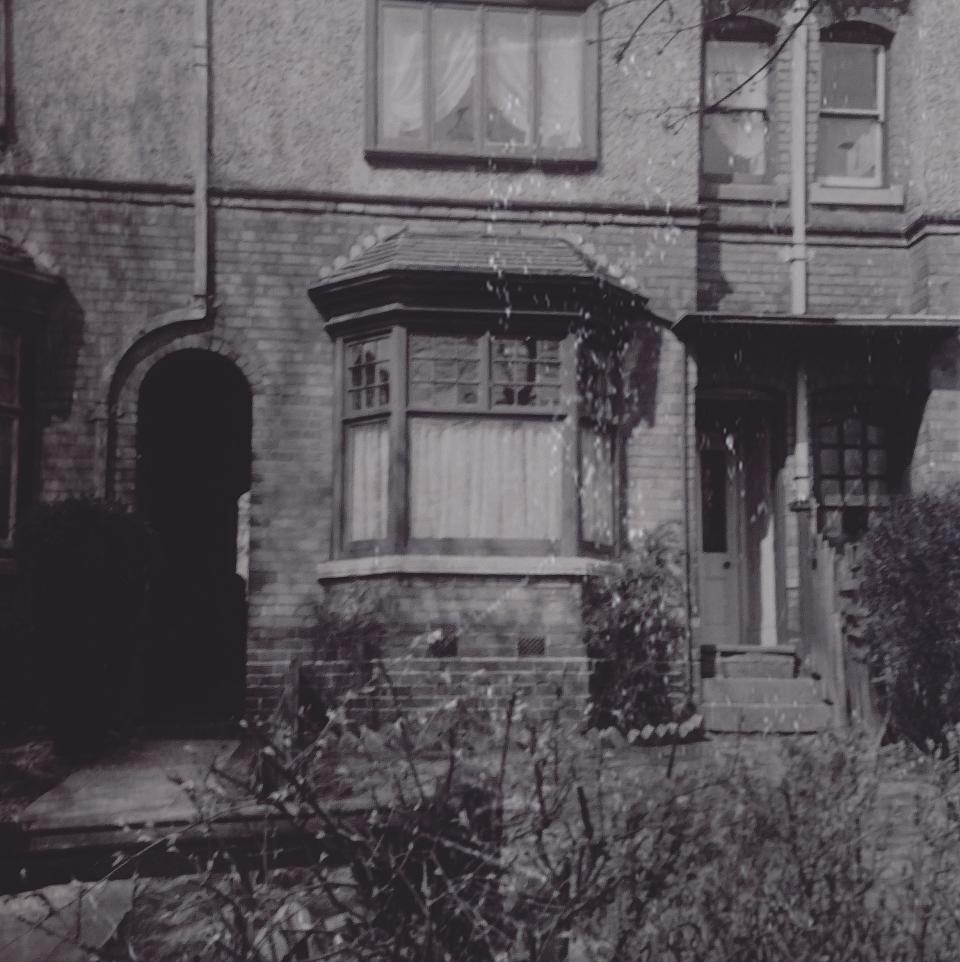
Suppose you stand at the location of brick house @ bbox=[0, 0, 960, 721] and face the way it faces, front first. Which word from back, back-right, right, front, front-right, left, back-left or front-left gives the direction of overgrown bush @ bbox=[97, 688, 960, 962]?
front

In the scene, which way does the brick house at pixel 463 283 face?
toward the camera

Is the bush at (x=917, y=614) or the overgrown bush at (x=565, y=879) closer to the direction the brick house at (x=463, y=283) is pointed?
the overgrown bush

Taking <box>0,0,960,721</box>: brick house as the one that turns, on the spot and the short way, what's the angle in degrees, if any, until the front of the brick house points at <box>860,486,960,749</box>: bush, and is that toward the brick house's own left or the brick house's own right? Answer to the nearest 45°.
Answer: approximately 45° to the brick house's own left
